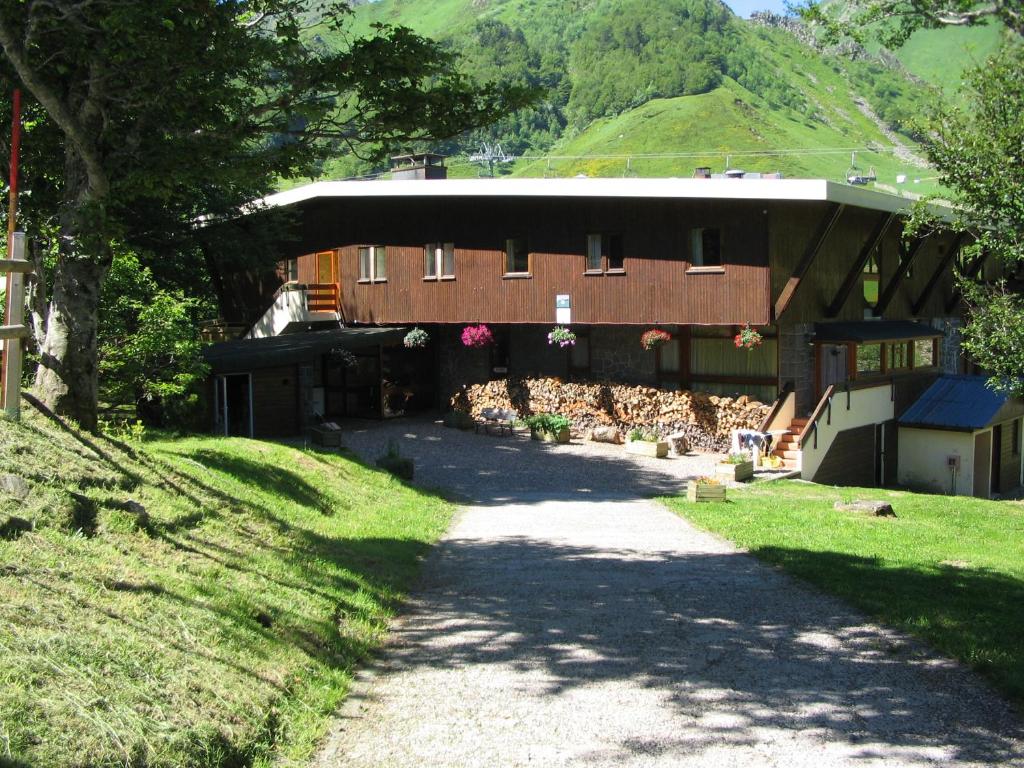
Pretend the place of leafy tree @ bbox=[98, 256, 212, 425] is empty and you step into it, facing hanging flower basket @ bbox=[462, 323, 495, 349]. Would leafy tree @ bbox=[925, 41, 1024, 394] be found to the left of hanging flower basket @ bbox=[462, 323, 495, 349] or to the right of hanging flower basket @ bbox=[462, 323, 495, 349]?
right

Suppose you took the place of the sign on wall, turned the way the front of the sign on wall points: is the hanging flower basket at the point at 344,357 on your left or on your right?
on your right

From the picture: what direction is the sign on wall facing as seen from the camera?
toward the camera

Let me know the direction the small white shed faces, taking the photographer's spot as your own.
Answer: facing the viewer and to the right of the viewer

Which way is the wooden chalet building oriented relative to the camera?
toward the camera

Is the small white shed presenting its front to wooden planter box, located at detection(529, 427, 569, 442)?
no

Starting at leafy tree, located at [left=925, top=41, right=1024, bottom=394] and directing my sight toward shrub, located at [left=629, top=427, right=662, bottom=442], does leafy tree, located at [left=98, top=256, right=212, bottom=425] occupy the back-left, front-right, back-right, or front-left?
front-left

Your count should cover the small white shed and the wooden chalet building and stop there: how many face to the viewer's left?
0
